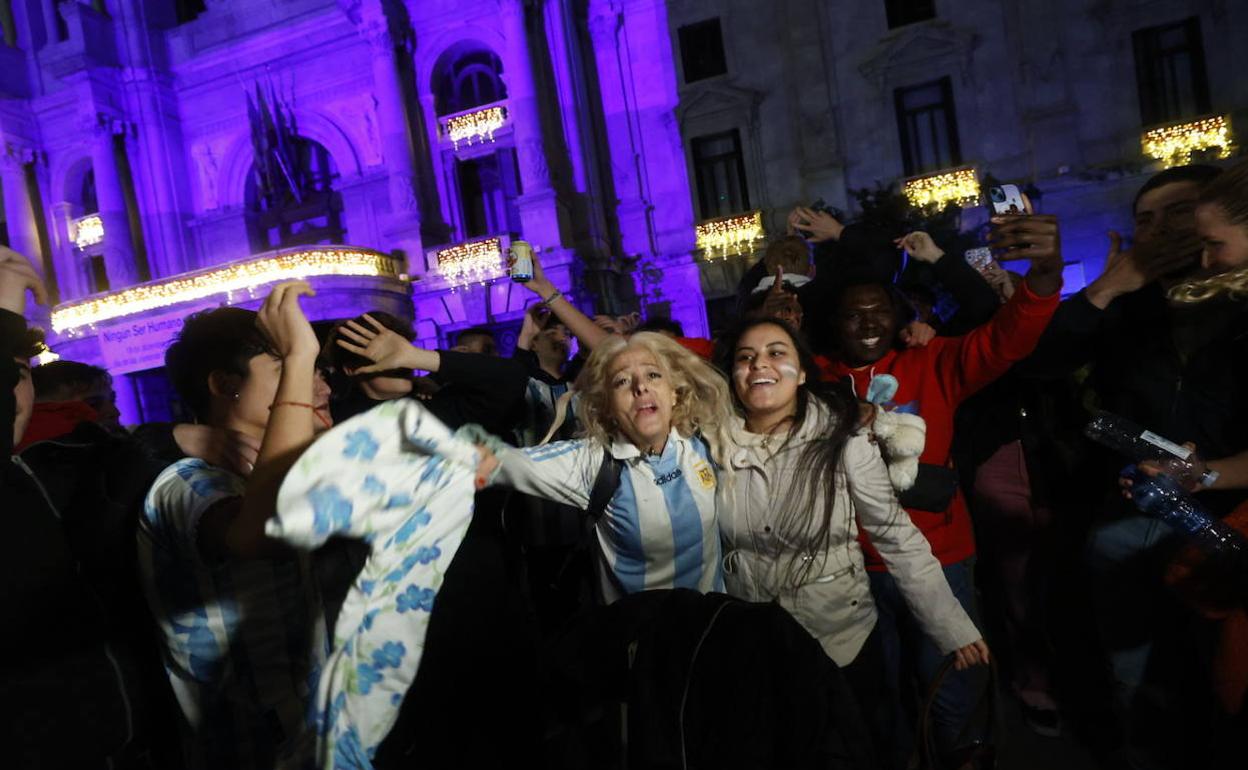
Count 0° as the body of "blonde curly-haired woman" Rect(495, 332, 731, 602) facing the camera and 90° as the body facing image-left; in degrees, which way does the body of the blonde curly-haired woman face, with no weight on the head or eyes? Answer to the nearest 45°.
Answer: approximately 0°

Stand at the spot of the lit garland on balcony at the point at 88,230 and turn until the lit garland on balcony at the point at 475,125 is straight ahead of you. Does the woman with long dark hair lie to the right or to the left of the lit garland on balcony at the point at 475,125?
right

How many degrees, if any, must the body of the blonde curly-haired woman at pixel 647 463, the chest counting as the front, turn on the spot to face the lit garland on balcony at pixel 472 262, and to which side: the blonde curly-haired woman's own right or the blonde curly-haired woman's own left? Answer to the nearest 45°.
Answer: approximately 180°

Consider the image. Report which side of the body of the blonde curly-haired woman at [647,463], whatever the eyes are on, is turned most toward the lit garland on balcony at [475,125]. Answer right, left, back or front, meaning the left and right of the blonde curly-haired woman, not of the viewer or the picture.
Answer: back

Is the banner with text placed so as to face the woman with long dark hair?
yes

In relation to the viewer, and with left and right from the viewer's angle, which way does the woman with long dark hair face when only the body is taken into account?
facing the viewer and to the left of the viewer

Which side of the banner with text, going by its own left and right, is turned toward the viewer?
front

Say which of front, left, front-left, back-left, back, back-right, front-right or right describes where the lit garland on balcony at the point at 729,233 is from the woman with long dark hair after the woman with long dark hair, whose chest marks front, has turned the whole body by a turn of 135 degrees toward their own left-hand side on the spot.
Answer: left

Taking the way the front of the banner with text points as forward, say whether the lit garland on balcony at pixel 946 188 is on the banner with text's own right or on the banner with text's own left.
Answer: on the banner with text's own left
